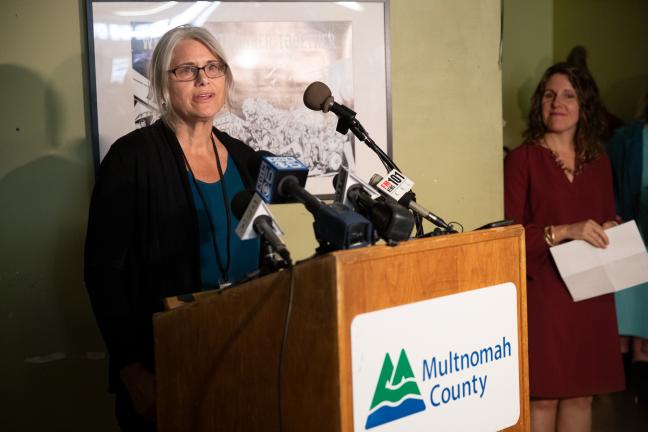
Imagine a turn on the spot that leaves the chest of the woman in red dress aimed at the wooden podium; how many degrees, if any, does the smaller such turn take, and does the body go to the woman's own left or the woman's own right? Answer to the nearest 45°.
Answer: approximately 45° to the woman's own right

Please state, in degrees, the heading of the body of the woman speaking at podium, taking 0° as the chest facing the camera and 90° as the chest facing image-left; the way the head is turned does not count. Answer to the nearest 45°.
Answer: approximately 315°

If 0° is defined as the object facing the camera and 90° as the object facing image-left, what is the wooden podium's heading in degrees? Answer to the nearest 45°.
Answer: approximately 315°

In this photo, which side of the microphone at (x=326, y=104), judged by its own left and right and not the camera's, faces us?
left

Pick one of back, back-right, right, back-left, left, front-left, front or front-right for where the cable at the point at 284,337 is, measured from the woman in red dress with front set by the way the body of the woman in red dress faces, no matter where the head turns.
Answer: front-right

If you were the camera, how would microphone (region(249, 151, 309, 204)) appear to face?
facing away from the viewer and to the left of the viewer

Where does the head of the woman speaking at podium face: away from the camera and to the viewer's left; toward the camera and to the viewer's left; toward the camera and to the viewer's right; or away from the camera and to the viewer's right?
toward the camera and to the viewer's right

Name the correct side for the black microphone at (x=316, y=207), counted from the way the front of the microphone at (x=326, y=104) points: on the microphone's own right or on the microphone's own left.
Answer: on the microphone's own left

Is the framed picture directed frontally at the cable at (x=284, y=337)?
yes

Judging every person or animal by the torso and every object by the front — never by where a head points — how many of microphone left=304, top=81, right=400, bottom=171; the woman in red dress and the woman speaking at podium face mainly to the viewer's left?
1

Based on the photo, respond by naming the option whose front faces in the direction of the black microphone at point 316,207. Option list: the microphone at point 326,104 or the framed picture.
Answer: the framed picture

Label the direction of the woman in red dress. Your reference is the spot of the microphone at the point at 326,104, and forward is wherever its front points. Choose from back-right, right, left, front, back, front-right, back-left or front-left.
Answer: back-right

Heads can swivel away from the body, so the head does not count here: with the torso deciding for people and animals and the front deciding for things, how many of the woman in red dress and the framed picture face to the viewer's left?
0

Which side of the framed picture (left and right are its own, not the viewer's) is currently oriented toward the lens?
front
